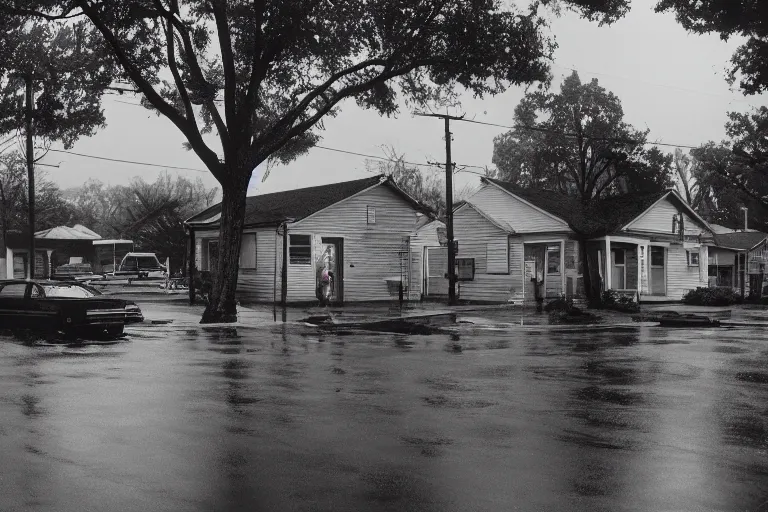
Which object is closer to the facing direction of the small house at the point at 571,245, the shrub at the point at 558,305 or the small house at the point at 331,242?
the shrub

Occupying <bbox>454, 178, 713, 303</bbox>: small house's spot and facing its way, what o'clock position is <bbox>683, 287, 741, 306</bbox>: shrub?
The shrub is roughly at 9 o'clock from the small house.

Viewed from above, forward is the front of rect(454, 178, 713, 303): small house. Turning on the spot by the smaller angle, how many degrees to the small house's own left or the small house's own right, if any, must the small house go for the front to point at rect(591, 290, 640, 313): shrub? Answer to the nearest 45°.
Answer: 0° — it already faces it

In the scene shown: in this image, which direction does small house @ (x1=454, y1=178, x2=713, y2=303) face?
toward the camera

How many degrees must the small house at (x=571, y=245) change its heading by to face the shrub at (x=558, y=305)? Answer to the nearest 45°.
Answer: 0° — it already faces it

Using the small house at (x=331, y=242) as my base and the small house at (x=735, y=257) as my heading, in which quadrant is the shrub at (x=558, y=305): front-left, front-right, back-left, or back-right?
front-right

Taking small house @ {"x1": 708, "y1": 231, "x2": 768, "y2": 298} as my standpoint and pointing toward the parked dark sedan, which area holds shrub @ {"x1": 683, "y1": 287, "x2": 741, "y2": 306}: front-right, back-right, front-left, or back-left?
front-left

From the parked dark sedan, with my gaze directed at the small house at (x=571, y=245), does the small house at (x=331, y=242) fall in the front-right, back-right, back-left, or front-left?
front-left

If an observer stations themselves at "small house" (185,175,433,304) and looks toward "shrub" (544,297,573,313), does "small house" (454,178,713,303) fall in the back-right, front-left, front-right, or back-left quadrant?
front-left

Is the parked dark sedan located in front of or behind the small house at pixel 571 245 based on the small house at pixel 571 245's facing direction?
in front

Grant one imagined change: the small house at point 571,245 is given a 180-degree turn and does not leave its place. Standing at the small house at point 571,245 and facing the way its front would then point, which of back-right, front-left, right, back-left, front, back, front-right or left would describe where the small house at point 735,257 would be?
front-right

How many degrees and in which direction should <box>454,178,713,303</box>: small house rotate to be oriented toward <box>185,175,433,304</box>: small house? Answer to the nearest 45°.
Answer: approximately 45° to its right
